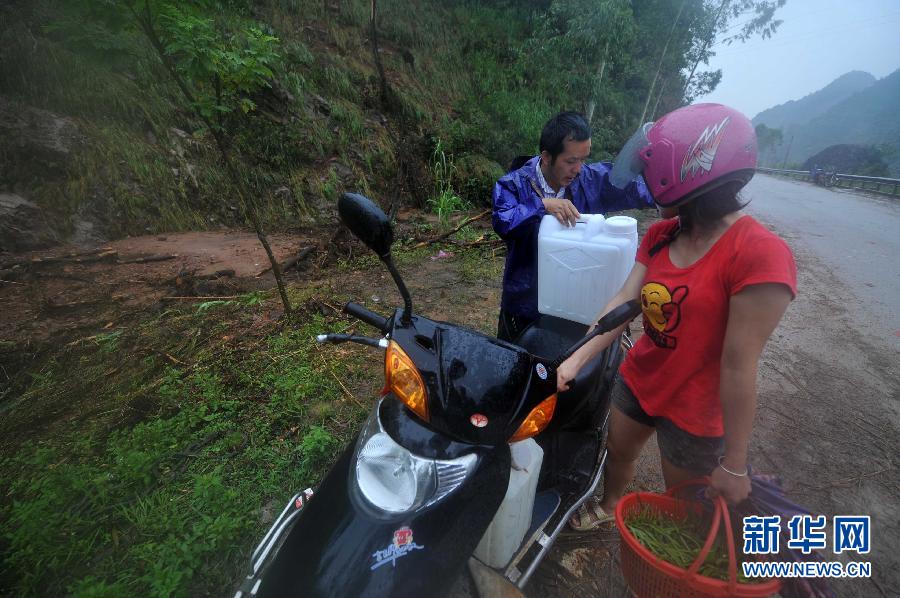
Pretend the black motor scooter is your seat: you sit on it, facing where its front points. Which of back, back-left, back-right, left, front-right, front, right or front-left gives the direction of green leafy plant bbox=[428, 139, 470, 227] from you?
back-right

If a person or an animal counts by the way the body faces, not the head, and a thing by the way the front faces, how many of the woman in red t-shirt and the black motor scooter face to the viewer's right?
0

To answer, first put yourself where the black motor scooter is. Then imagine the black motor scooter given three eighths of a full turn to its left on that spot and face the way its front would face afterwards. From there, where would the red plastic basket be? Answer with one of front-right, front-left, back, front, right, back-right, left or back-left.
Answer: front

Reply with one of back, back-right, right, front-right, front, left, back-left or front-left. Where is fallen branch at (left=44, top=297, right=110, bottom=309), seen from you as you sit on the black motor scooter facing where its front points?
right

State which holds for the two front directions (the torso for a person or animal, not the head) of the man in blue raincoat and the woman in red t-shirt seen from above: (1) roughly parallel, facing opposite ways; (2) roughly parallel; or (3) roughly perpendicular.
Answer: roughly perpendicular

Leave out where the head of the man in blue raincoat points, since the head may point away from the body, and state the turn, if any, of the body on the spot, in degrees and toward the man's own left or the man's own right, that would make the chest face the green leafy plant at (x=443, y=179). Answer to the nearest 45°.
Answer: approximately 180°

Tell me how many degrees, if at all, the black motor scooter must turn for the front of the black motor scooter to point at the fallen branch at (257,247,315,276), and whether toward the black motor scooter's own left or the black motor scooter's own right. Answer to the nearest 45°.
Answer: approximately 90° to the black motor scooter's own right

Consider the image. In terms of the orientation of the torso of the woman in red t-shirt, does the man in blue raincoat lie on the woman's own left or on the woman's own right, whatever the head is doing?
on the woman's own right

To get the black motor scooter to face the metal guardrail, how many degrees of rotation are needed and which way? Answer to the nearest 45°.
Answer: approximately 180°

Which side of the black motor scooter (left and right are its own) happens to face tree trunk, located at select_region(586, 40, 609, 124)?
back

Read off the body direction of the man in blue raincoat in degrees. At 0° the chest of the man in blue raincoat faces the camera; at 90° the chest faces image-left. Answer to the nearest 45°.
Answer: approximately 315°

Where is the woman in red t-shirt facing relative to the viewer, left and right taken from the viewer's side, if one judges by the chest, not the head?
facing the viewer and to the left of the viewer

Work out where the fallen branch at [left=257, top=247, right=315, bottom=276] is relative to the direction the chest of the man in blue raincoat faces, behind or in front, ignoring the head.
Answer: behind

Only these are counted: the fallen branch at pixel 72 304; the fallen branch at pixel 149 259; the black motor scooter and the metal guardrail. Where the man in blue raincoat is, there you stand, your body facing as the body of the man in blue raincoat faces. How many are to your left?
1

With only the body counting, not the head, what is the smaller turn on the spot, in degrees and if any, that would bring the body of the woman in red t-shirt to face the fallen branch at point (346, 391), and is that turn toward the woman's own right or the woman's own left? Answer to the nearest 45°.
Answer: approximately 45° to the woman's own right

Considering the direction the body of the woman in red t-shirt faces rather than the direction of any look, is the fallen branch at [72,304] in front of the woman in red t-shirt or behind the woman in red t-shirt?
in front

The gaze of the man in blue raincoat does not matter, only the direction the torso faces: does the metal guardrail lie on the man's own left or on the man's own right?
on the man's own left

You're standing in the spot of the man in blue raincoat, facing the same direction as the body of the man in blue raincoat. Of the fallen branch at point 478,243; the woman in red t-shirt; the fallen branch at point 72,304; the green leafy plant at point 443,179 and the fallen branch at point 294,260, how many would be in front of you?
1
